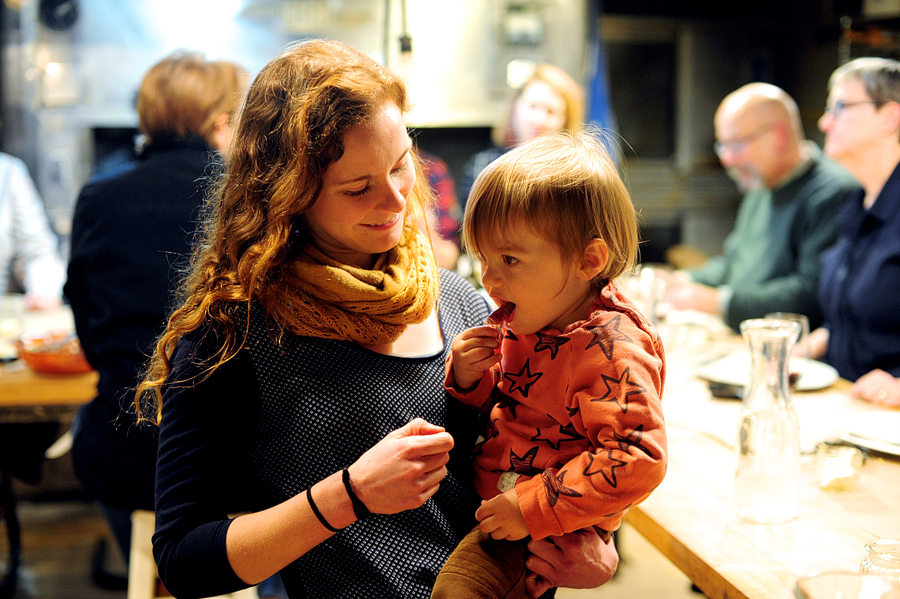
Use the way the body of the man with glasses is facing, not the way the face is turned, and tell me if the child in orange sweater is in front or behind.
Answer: in front

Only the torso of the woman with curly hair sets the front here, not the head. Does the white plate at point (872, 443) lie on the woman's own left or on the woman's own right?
on the woman's own left

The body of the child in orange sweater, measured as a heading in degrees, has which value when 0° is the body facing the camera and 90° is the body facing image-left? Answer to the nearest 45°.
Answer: approximately 45°

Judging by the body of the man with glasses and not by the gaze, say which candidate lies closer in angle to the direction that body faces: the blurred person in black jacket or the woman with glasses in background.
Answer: the blurred person in black jacket

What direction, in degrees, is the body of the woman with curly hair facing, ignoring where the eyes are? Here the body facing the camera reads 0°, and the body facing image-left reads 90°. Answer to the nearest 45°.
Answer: approximately 315°

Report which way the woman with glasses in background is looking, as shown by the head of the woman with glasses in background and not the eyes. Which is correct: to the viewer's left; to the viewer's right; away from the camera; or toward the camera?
to the viewer's left

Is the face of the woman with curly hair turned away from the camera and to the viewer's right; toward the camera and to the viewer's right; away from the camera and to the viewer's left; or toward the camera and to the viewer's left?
toward the camera and to the viewer's right

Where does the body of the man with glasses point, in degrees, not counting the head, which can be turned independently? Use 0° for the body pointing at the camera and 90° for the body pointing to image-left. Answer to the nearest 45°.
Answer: approximately 45°
